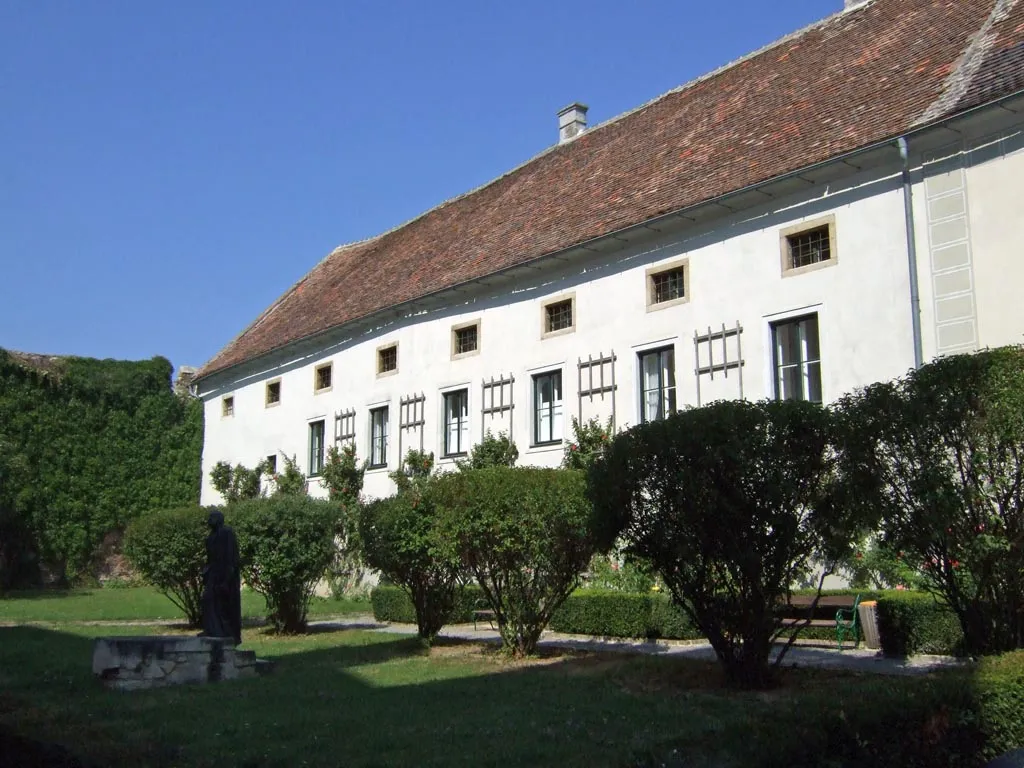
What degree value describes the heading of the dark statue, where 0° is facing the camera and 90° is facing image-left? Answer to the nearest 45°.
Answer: approximately 90°

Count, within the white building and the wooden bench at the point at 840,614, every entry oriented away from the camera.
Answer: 0

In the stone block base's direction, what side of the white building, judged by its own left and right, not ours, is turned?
front

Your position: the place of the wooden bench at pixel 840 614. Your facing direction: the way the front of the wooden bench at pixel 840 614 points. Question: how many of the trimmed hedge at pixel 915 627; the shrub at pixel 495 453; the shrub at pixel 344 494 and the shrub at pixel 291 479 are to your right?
3

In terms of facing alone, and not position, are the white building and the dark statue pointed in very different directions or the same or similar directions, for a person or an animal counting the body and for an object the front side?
same or similar directions

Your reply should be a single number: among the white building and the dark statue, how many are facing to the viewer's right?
0

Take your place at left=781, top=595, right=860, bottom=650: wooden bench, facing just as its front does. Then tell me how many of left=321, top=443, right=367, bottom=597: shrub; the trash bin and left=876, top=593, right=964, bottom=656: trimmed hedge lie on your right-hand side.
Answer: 1

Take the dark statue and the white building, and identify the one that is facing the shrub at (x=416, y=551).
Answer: the white building

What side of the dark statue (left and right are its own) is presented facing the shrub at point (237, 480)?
right

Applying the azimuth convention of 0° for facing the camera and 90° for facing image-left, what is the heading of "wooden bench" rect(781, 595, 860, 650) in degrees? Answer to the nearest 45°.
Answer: approximately 45°

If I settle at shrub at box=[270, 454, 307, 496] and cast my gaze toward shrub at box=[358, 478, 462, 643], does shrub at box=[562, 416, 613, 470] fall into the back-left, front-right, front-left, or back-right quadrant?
front-left

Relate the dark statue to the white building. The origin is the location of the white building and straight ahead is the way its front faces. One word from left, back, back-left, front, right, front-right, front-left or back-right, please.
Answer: front

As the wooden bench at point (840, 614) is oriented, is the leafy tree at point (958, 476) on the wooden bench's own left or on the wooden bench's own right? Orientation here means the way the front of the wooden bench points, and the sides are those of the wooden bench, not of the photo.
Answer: on the wooden bench's own left

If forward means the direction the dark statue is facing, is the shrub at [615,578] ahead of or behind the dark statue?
behind

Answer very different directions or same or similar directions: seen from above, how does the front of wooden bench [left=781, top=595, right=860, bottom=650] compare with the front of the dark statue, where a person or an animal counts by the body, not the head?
same or similar directions

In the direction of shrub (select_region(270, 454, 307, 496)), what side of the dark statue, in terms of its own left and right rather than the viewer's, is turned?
right

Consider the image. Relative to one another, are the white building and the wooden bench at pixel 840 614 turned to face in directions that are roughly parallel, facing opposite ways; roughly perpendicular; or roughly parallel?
roughly parallel

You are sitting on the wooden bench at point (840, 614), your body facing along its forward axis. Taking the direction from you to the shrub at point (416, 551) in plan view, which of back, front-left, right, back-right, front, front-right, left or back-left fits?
front-right
